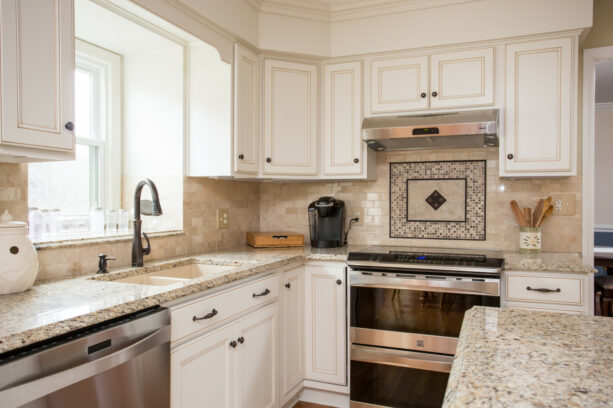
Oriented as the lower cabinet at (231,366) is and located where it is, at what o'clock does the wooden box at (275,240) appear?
The wooden box is roughly at 8 o'clock from the lower cabinet.

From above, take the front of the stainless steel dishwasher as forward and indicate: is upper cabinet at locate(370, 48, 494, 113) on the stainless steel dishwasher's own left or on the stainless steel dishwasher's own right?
on the stainless steel dishwasher's own left

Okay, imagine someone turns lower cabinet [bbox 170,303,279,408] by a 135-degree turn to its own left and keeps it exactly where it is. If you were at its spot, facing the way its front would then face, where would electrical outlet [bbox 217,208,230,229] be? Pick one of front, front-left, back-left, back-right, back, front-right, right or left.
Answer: front

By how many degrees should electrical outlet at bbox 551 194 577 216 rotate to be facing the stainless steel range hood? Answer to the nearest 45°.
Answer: approximately 45° to its right

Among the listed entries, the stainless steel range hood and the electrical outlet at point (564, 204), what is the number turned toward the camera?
2

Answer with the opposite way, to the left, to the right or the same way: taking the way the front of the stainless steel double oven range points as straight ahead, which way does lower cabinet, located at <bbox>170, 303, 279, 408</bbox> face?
to the left

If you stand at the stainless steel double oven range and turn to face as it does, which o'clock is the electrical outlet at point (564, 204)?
The electrical outlet is roughly at 8 o'clock from the stainless steel double oven range.

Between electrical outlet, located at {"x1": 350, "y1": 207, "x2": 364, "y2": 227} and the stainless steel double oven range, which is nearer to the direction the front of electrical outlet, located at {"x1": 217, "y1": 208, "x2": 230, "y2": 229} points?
the stainless steel double oven range

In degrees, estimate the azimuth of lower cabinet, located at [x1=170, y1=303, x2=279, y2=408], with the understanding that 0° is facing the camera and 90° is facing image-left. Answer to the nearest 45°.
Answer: approximately 315°

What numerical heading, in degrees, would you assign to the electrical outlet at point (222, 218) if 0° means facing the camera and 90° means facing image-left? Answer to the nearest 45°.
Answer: approximately 315°

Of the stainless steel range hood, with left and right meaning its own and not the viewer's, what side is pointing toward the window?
right
